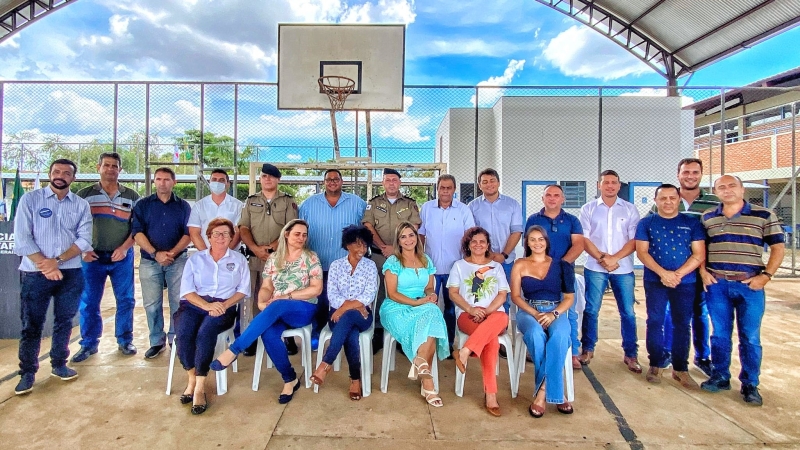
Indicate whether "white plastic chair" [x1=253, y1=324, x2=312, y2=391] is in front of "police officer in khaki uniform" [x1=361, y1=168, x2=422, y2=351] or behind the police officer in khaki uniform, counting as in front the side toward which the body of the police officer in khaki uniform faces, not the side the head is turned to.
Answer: in front

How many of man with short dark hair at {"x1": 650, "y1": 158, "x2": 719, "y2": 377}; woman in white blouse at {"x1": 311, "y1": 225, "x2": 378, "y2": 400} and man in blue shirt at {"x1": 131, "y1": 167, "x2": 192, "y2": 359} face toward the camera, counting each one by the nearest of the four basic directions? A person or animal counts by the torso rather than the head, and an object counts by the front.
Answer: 3

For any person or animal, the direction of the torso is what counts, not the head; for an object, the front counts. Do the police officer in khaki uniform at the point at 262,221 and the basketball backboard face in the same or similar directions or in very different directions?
same or similar directions

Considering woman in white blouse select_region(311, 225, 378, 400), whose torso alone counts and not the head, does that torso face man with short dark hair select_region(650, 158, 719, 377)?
no

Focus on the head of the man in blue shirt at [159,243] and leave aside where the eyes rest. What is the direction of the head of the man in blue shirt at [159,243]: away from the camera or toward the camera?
toward the camera

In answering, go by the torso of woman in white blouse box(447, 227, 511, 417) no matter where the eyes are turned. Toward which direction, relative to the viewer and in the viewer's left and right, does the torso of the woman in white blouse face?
facing the viewer

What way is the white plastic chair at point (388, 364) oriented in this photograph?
toward the camera

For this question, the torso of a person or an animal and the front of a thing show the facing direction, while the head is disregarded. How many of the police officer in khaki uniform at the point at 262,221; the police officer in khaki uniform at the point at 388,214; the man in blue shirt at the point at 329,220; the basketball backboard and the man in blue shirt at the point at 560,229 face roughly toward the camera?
5

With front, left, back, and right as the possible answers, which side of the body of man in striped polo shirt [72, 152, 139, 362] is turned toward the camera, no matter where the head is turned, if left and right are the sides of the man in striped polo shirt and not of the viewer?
front

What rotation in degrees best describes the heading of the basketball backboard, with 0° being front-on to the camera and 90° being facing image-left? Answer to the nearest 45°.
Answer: approximately 0°

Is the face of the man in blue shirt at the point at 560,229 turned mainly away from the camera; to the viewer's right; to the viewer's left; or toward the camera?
toward the camera

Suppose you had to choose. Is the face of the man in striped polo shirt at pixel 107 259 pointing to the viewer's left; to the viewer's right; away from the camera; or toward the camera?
toward the camera

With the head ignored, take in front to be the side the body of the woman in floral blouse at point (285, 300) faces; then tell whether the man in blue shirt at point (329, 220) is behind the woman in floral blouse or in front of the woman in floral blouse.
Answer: behind

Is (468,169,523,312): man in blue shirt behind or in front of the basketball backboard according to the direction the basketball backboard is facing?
in front

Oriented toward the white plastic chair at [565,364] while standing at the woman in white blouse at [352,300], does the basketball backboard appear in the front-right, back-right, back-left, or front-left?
back-left

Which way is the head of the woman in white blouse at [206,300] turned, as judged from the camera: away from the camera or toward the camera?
toward the camera

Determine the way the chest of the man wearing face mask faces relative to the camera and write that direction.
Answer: toward the camera
